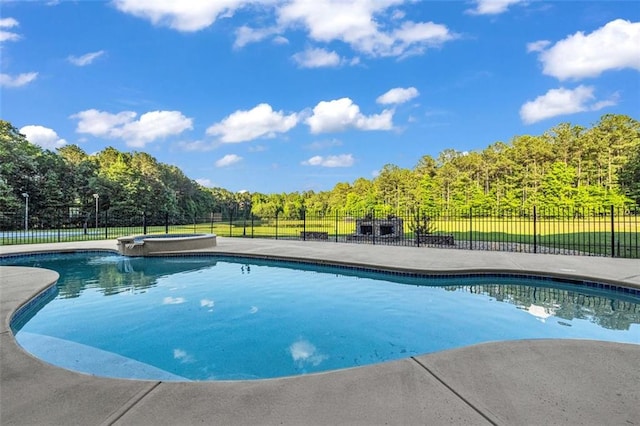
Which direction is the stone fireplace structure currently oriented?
toward the camera

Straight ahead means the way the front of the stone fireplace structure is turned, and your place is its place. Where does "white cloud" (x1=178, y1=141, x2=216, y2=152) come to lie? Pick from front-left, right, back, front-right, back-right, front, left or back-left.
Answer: back-right

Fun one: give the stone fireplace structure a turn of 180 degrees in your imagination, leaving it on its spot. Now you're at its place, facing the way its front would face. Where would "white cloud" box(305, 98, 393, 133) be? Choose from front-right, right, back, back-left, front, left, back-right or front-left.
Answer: front

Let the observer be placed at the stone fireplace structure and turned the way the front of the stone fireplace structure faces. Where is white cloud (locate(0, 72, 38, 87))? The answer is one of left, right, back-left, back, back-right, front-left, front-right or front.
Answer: right

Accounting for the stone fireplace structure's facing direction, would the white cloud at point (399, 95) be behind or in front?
behind

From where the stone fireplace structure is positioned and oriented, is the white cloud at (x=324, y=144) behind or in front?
behind

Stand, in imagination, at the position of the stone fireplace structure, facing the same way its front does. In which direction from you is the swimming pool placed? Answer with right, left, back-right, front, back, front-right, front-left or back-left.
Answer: front

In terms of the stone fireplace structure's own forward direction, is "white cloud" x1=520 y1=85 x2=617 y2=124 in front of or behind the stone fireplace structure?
behind

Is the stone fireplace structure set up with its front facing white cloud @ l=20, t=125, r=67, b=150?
no

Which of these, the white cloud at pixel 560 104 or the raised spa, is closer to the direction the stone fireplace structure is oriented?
the raised spa

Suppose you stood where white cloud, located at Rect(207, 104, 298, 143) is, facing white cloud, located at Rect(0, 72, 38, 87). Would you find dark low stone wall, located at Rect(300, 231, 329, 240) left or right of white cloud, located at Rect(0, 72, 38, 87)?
left

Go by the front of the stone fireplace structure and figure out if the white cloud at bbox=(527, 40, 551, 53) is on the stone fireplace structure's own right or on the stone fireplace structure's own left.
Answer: on the stone fireplace structure's own left

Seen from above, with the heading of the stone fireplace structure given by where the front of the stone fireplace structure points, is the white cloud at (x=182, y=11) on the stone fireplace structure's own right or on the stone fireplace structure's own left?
on the stone fireplace structure's own right

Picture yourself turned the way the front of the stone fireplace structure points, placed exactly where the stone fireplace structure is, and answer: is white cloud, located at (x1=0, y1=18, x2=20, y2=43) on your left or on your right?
on your right

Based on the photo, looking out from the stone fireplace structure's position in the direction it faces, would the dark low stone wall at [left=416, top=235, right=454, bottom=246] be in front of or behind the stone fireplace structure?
in front
